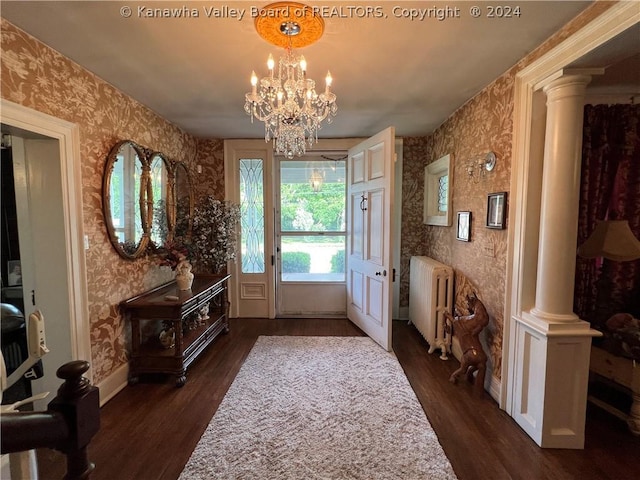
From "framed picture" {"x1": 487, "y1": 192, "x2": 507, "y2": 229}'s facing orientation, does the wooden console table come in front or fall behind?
in front

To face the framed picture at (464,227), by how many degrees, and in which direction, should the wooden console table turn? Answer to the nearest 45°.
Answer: approximately 45° to its left

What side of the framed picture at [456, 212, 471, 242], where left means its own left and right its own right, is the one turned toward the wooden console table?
front

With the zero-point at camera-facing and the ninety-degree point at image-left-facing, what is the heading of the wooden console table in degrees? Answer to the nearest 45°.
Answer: approximately 315°

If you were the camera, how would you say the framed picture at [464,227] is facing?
facing the viewer and to the left of the viewer

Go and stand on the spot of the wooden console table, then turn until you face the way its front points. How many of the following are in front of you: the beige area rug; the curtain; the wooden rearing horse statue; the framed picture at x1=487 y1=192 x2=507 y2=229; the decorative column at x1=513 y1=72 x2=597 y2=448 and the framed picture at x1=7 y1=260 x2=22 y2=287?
5

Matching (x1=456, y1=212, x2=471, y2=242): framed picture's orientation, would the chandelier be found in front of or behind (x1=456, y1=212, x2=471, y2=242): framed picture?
in front

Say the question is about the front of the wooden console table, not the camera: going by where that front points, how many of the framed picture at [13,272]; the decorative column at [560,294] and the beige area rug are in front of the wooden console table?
2

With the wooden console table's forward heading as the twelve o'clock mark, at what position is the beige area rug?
The beige area rug is roughly at 12 o'clock from the wooden console table.

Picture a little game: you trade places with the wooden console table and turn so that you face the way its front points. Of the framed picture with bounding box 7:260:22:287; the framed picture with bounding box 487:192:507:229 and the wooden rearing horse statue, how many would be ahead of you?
2

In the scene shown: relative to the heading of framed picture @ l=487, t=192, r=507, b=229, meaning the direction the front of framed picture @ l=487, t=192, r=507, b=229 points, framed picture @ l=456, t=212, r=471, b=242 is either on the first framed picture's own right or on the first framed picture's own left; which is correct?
on the first framed picture's own right

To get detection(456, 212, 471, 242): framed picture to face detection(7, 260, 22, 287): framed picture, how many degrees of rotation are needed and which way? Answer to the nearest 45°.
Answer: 0° — it already faces it

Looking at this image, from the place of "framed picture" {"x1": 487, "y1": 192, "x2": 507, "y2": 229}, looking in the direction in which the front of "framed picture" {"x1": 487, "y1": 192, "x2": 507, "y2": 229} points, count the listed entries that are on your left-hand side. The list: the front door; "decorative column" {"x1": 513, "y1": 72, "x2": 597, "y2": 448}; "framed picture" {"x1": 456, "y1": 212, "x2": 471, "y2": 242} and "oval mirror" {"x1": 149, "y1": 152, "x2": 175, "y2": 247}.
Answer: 1

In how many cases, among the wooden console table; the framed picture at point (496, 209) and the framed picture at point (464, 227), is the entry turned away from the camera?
0

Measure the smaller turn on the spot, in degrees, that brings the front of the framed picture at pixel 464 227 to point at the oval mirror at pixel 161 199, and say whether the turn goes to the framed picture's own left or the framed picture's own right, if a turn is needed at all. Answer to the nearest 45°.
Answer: approximately 45° to the framed picture's own right

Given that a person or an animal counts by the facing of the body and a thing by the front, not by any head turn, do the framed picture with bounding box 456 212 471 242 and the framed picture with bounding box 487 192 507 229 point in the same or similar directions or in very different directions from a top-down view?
same or similar directions

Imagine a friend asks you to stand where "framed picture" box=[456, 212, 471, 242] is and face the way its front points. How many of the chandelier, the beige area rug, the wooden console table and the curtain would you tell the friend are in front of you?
3

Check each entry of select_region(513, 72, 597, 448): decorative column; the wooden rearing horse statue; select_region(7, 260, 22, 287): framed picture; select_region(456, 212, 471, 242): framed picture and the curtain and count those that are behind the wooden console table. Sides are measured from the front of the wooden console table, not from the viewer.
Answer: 1

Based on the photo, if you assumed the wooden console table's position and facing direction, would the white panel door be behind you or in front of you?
in front

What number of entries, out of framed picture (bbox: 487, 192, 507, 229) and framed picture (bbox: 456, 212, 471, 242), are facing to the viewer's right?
0
